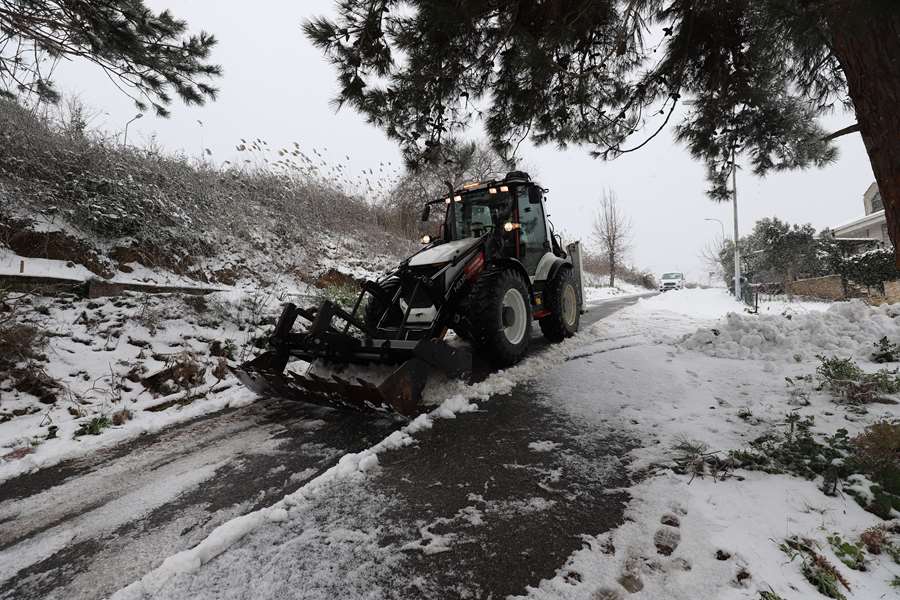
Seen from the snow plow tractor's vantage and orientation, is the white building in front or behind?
behind

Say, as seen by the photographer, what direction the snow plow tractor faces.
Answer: facing the viewer and to the left of the viewer

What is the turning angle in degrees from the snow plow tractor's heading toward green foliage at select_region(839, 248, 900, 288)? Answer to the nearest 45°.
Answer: approximately 180°

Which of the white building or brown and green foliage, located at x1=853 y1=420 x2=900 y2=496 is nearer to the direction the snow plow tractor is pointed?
the brown and green foliage

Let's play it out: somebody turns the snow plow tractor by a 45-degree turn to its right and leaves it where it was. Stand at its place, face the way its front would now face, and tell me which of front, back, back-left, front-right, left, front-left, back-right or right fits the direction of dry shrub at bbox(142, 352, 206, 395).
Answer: front

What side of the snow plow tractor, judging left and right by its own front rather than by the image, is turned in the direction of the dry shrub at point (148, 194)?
right

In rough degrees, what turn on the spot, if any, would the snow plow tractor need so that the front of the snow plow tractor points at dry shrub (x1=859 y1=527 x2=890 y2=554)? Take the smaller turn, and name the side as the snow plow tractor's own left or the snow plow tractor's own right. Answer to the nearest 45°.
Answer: approximately 90° to the snow plow tractor's own left

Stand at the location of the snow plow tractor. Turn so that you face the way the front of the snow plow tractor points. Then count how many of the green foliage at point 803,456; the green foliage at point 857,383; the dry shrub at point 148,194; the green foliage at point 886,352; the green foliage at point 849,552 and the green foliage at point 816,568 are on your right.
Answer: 1

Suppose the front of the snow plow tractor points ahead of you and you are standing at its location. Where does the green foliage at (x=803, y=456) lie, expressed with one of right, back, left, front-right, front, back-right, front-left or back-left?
left

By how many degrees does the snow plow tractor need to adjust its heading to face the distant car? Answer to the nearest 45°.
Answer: approximately 180°

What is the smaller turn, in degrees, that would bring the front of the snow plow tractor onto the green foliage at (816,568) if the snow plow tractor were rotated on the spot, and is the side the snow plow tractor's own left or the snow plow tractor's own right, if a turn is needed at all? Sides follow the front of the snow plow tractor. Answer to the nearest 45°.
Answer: approximately 45° to the snow plow tractor's own left
